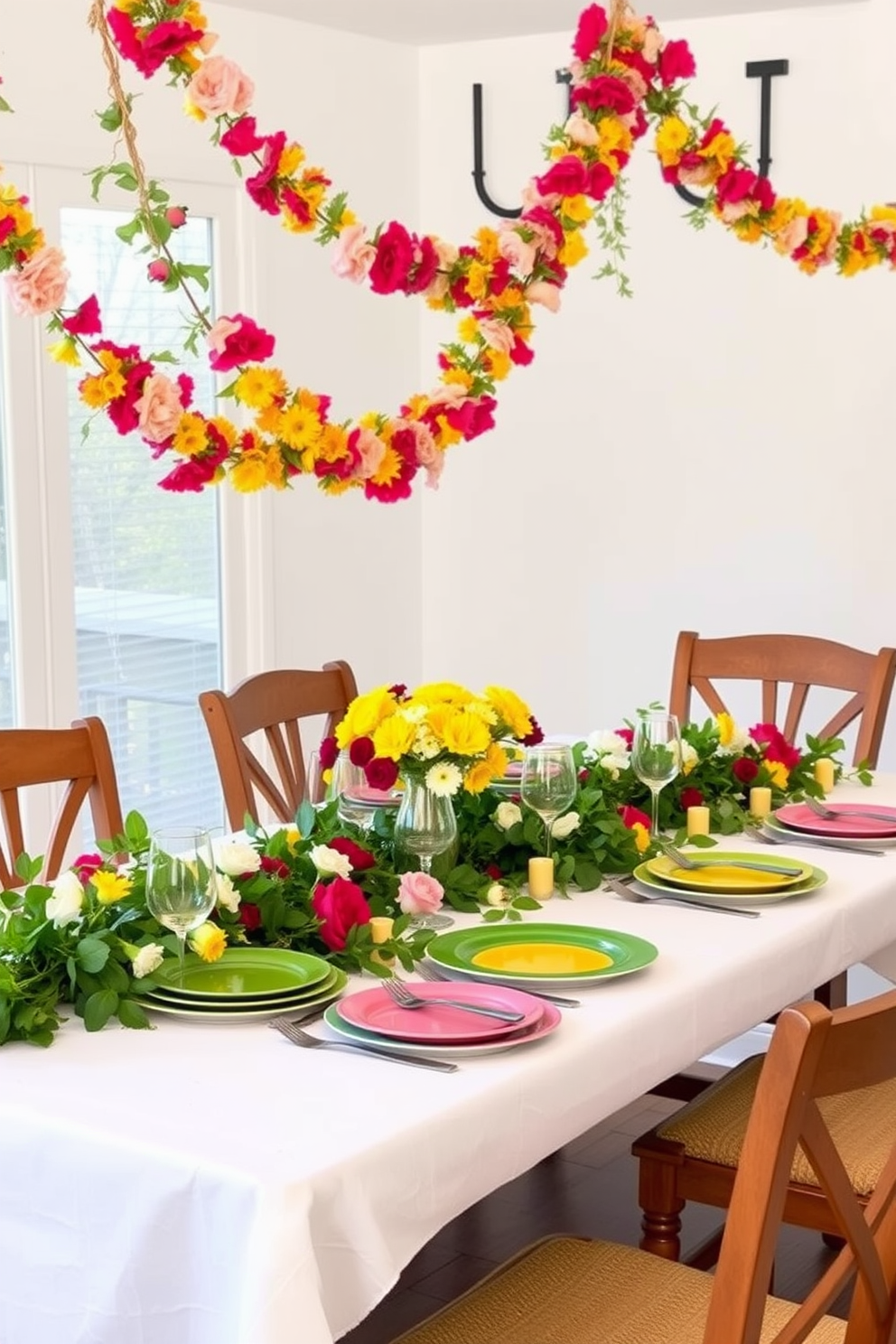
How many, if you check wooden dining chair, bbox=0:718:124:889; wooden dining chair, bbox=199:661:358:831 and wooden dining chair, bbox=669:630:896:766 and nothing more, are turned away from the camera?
0

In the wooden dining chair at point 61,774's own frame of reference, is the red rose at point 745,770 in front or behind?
in front

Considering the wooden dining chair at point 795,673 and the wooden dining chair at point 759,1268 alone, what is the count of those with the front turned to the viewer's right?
0

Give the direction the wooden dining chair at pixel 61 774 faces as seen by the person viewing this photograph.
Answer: facing the viewer and to the right of the viewer

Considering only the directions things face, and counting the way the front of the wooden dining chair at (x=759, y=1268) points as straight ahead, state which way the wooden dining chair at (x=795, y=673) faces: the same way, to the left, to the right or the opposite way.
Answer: to the left

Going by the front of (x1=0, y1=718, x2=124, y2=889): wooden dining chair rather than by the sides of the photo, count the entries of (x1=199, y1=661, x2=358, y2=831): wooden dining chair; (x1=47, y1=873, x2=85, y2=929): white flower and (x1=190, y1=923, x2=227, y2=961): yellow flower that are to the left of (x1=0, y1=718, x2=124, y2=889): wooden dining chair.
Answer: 1

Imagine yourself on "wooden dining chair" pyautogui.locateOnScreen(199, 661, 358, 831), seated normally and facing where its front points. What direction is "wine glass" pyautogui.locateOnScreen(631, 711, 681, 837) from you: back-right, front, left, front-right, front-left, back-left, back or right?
front

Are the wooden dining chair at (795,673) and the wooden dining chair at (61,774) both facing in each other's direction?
no

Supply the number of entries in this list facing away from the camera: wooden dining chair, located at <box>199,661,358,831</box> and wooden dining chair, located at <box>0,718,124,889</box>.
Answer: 0

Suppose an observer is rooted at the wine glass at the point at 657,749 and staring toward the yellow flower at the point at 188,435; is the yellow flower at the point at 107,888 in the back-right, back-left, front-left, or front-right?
front-left

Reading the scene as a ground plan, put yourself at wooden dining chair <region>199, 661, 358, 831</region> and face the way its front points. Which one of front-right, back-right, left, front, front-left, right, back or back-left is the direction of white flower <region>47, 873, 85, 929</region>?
front-right

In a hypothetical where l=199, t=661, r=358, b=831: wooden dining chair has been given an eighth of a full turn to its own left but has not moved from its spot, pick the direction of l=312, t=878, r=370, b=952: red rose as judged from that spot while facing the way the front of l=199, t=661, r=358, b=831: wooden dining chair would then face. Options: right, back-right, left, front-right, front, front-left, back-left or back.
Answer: right

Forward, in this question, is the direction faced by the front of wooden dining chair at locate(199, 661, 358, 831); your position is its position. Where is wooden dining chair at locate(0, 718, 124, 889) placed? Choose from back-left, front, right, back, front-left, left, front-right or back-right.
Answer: right

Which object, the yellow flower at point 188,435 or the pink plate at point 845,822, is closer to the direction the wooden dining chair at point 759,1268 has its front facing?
the yellow flower

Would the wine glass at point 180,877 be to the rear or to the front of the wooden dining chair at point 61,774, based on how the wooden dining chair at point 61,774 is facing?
to the front

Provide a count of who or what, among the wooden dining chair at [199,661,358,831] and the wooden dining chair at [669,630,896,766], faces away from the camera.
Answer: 0

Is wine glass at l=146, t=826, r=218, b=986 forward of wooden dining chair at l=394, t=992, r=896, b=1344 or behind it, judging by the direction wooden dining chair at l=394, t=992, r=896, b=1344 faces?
forward

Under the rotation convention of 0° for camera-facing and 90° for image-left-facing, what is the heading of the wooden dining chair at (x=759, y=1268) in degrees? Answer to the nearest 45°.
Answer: approximately 135°
